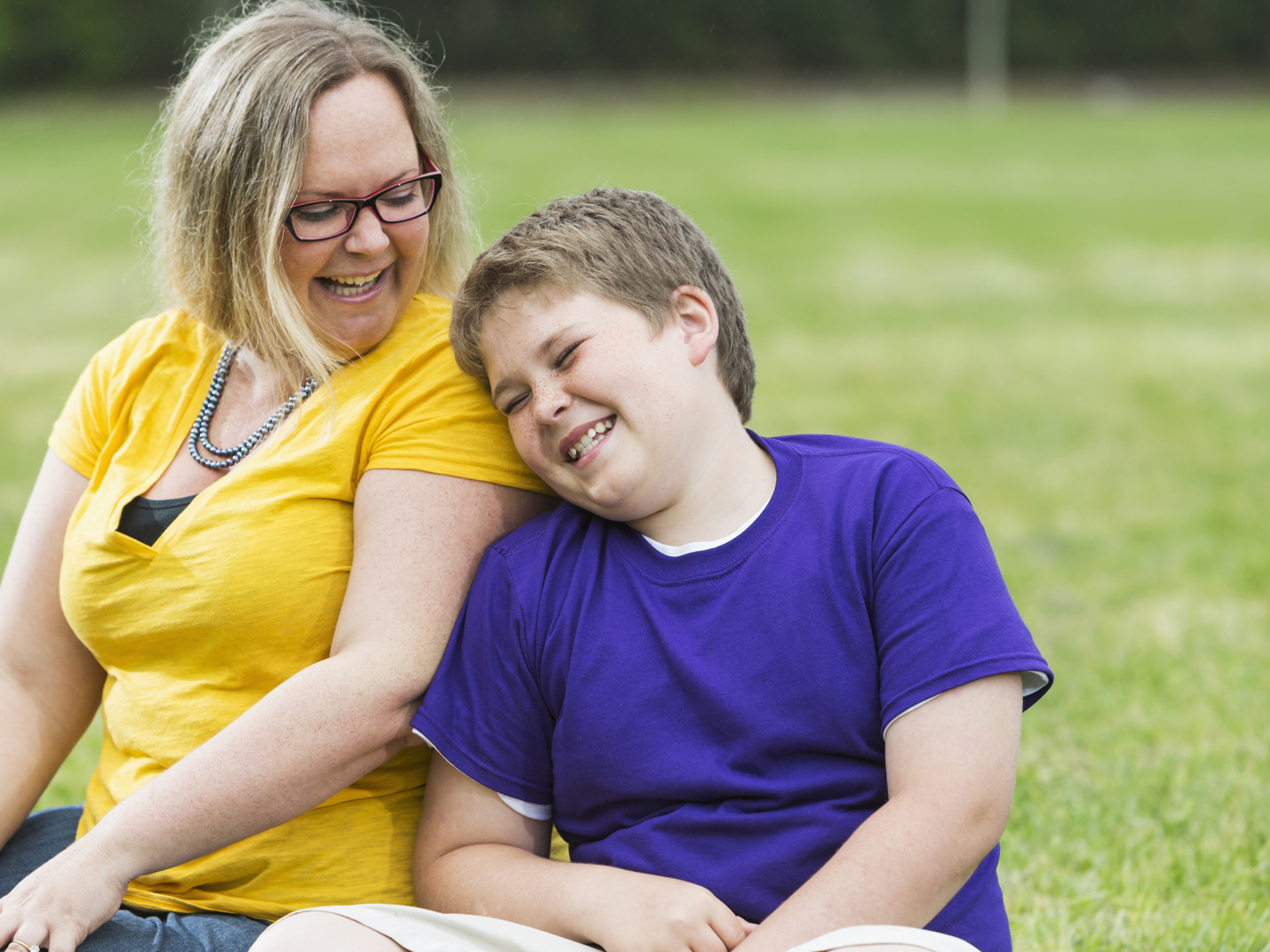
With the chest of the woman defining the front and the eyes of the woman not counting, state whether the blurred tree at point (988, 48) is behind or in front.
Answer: behind

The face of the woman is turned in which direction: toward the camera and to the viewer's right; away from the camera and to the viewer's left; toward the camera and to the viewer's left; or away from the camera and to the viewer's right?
toward the camera and to the viewer's right

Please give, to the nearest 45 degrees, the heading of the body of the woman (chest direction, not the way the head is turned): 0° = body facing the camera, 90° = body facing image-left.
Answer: approximately 45°
